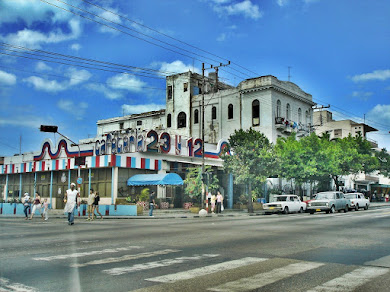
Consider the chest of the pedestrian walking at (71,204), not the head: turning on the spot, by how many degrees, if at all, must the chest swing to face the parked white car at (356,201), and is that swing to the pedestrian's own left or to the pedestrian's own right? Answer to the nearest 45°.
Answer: approximately 135° to the pedestrian's own left

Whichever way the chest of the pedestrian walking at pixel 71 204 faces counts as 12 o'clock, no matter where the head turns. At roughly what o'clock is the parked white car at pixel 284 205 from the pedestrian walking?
The parked white car is roughly at 8 o'clock from the pedestrian walking.

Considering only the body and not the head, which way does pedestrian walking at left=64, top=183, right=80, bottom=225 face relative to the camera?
toward the camera

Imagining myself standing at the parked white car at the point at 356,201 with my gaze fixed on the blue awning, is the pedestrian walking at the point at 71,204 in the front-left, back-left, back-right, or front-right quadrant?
front-left

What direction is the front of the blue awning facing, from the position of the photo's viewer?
facing the viewer

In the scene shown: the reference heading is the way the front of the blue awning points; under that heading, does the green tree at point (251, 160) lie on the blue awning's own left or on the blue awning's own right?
on the blue awning's own left

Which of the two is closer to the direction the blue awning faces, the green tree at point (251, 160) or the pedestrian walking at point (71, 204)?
the pedestrian walking

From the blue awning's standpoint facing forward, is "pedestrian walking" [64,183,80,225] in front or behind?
in front

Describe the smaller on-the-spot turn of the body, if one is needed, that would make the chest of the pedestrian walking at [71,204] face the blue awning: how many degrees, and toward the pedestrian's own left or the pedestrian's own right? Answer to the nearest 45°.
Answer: approximately 135° to the pedestrian's own left

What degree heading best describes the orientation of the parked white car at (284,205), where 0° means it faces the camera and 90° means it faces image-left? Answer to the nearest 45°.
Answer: approximately 45°

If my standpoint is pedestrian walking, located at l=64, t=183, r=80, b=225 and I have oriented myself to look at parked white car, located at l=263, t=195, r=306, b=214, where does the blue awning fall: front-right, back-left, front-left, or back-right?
front-left

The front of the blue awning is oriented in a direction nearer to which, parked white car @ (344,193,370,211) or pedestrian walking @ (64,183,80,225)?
the pedestrian walking

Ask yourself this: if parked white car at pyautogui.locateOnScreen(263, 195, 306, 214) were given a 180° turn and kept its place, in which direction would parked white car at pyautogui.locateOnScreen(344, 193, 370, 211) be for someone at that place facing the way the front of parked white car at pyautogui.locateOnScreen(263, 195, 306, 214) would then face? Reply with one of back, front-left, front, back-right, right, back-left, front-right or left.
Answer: front

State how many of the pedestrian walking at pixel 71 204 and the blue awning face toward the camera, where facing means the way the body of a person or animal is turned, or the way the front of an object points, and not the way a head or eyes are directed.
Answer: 2

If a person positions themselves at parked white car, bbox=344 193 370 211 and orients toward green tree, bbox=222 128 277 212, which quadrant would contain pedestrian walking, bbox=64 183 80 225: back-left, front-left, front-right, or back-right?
front-left

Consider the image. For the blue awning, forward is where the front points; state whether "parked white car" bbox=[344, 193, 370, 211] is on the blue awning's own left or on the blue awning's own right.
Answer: on the blue awning's own left
